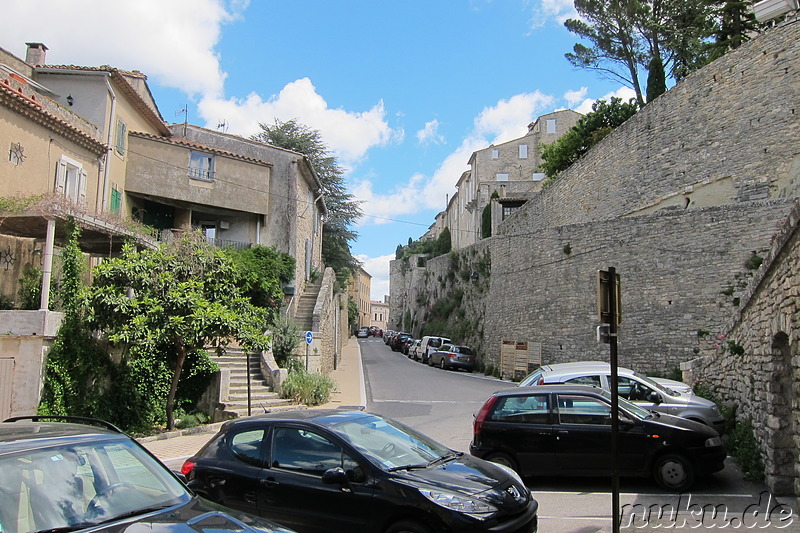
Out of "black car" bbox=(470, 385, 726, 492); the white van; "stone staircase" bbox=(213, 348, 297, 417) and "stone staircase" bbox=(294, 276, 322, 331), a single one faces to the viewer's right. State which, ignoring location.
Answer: the black car

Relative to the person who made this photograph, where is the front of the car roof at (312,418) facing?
facing the viewer and to the right of the viewer

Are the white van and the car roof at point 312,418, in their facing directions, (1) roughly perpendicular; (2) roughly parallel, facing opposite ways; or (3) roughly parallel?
roughly perpendicular

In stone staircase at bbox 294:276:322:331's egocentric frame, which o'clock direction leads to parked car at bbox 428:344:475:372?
The parked car is roughly at 8 o'clock from the stone staircase.

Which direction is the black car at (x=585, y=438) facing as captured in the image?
to the viewer's right

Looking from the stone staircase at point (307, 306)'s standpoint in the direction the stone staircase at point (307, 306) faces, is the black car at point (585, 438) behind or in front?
in front

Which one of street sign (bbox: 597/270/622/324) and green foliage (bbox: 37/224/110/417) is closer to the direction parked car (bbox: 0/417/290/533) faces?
the street sign

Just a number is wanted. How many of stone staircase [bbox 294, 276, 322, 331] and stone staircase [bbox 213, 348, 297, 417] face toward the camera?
2

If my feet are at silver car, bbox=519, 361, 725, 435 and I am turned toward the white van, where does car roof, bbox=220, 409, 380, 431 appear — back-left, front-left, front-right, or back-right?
back-left

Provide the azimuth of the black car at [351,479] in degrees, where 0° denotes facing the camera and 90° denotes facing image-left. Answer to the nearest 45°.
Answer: approximately 315°

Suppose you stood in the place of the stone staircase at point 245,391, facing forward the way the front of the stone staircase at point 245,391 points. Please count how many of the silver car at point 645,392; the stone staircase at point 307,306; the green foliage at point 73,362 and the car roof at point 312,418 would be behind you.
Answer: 1

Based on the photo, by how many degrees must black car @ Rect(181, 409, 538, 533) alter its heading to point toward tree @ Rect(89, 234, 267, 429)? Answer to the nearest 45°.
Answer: approximately 180°

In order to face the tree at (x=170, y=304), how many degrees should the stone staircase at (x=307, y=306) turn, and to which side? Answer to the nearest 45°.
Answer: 0° — it already faces it

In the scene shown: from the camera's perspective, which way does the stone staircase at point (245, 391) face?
toward the camera
